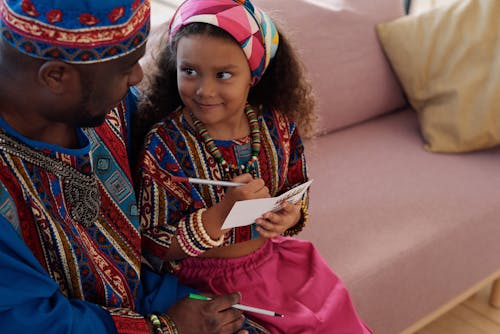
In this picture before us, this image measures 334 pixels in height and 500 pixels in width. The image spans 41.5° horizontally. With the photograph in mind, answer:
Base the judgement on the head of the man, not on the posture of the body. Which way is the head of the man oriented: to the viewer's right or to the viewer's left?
to the viewer's right

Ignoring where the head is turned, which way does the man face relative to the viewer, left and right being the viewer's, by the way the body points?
facing the viewer and to the right of the viewer

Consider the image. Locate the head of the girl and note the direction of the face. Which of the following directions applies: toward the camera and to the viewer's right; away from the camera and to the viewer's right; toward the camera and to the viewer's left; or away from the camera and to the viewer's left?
toward the camera and to the viewer's left

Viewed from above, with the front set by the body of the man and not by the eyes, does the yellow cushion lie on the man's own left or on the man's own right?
on the man's own left
